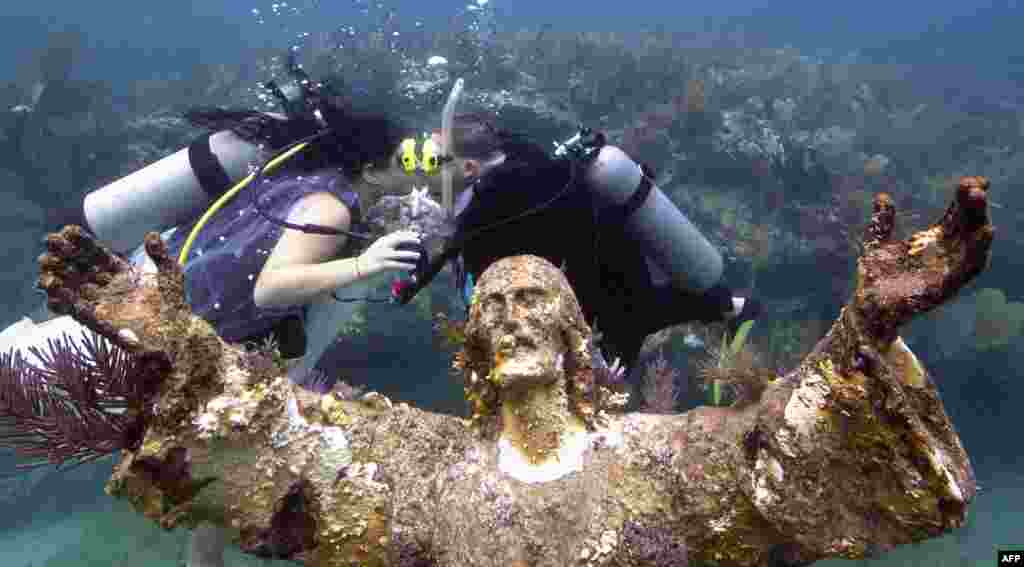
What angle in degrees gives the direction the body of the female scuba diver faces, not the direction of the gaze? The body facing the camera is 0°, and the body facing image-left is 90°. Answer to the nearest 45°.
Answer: approximately 270°

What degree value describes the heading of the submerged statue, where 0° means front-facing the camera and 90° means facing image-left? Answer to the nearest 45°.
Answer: approximately 0°

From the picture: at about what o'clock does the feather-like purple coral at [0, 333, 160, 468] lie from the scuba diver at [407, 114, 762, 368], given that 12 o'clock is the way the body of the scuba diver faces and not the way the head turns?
The feather-like purple coral is roughly at 10 o'clock from the scuba diver.

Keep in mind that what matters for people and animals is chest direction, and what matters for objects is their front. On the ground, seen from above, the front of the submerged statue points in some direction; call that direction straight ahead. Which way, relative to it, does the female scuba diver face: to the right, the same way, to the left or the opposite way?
to the left

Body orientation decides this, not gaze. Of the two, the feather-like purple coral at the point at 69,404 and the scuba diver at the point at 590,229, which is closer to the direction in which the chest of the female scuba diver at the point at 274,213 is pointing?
the scuba diver

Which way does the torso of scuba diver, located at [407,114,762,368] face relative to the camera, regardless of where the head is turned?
to the viewer's left

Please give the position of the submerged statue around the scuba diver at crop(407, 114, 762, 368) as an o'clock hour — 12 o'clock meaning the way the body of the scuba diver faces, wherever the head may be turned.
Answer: The submerged statue is roughly at 9 o'clock from the scuba diver.

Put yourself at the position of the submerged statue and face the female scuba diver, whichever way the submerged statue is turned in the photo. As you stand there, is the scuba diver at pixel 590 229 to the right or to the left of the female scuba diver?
right

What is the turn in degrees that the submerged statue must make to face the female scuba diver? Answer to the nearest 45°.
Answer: approximately 135° to its right

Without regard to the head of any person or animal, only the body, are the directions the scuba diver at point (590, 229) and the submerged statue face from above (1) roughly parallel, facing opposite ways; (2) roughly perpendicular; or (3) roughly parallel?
roughly perpendicular

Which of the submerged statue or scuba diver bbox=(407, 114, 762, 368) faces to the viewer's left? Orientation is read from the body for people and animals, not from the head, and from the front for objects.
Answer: the scuba diver

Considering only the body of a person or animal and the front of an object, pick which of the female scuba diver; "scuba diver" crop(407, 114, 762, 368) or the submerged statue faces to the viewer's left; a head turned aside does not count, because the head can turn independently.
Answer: the scuba diver

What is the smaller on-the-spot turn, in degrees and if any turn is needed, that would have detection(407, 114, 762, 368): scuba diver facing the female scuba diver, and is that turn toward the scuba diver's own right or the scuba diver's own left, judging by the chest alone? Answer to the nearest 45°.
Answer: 0° — they already face them
